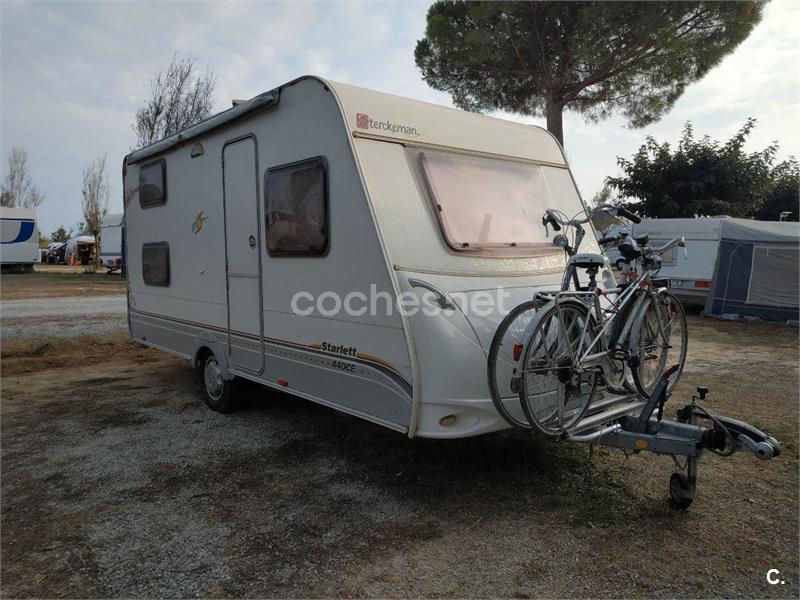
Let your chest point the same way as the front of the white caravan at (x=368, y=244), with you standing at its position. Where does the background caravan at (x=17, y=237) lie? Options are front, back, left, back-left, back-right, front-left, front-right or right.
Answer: back

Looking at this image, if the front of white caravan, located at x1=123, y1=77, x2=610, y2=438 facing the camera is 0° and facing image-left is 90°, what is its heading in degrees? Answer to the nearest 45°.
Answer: approximately 315°

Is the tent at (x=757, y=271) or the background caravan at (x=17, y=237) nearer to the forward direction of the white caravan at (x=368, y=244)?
the tent

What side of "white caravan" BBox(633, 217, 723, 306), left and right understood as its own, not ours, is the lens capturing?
back

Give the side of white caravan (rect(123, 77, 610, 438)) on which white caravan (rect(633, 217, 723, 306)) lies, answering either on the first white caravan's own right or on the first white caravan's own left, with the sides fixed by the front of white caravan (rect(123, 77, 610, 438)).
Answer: on the first white caravan's own left

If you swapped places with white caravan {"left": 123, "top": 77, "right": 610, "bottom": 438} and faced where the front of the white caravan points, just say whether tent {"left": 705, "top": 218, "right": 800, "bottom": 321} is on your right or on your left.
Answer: on your left

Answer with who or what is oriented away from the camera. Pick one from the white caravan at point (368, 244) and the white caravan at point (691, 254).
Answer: the white caravan at point (691, 254)
